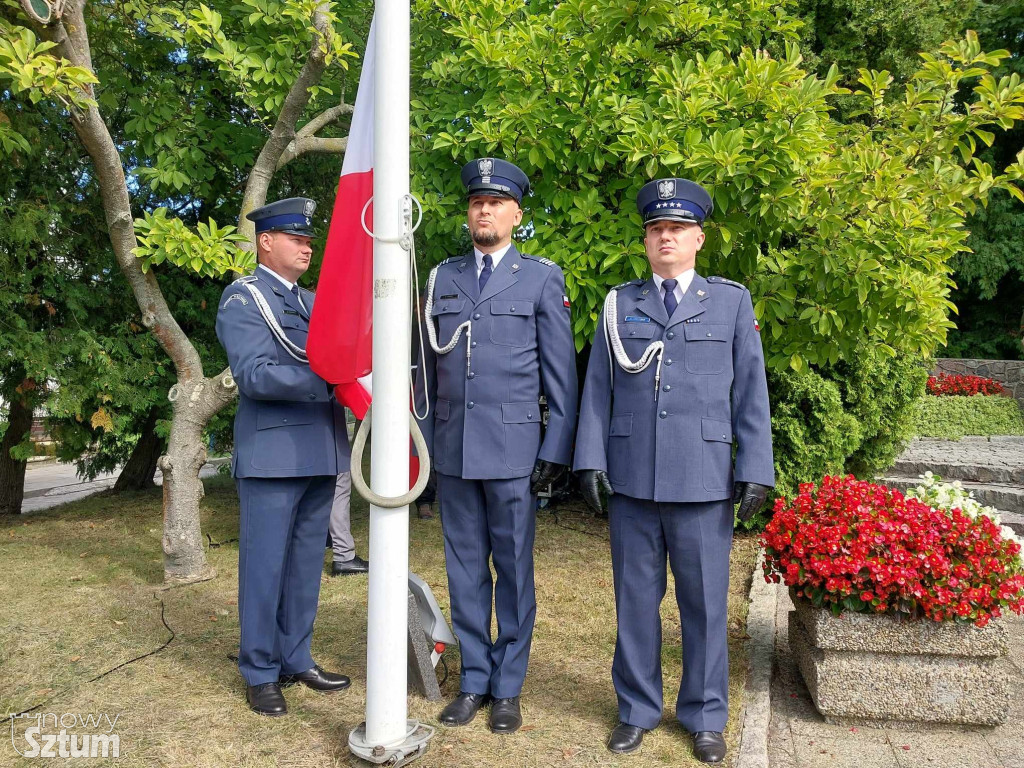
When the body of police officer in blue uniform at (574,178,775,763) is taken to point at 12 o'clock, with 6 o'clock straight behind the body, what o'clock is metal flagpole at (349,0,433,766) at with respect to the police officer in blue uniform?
The metal flagpole is roughly at 2 o'clock from the police officer in blue uniform.

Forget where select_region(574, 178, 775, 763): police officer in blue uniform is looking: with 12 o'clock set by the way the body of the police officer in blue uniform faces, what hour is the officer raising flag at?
The officer raising flag is roughly at 3 o'clock from the police officer in blue uniform.

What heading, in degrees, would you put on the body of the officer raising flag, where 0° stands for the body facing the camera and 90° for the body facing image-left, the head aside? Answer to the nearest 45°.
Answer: approximately 315°

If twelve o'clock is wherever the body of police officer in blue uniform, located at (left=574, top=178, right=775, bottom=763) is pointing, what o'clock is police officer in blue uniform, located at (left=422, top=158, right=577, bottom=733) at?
police officer in blue uniform, located at (left=422, top=158, right=577, bottom=733) is roughly at 3 o'clock from police officer in blue uniform, located at (left=574, top=178, right=775, bottom=763).

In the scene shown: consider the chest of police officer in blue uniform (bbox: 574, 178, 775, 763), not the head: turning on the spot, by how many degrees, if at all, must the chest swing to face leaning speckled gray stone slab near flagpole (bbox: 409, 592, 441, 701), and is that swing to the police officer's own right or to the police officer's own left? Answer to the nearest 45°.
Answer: approximately 90° to the police officer's own right

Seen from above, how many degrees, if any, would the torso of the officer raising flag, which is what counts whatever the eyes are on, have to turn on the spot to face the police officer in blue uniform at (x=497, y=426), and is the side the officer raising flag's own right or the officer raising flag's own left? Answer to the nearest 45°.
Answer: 0° — they already face them

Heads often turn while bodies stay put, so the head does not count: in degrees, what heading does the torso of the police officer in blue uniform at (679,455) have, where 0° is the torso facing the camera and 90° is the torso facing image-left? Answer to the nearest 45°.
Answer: approximately 0°

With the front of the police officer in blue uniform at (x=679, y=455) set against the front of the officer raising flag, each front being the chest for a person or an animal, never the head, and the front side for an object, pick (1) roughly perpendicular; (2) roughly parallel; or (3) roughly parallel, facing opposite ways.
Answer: roughly perpendicular
